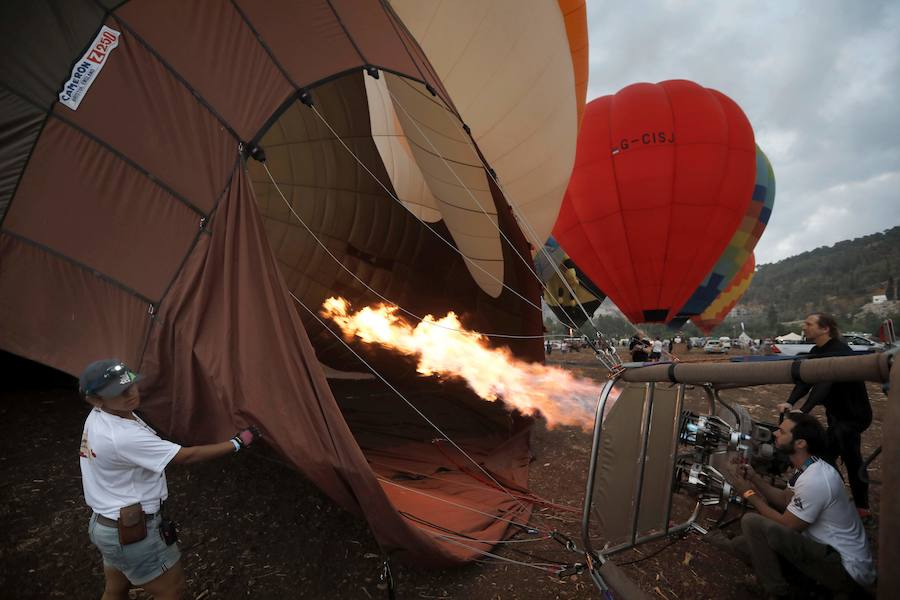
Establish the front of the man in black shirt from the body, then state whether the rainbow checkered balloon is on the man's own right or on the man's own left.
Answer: on the man's own right

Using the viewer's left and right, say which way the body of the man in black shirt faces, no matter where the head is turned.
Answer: facing to the left of the viewer

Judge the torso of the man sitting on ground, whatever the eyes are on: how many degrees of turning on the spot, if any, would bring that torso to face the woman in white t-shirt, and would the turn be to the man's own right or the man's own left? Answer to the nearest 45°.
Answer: approximately 45° to the man's own left

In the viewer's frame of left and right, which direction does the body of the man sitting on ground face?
facing to the left of the viewer

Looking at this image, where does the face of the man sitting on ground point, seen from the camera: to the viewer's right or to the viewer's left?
to the viewer's left

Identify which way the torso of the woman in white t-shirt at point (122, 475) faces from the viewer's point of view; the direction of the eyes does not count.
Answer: to the viewer's right

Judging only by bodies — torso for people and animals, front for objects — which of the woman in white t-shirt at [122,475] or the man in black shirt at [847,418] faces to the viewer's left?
the man in black shirt
